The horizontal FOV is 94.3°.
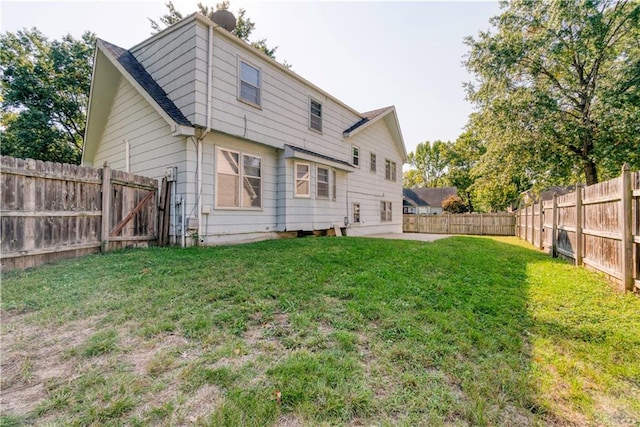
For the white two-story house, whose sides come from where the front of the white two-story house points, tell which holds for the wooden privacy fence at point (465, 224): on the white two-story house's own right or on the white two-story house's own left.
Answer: on the white two-story house's own right

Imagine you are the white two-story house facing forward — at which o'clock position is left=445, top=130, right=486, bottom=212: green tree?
The green tree is roughly at 3 o'clock from the white two-story house.

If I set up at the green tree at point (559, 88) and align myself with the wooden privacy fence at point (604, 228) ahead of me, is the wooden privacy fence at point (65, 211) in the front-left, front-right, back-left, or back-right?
front-right

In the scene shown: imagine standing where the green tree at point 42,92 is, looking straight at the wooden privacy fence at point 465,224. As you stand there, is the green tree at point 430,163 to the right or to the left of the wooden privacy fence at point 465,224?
left

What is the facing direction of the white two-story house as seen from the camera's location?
facing away from the viewer and to the left of the viewer

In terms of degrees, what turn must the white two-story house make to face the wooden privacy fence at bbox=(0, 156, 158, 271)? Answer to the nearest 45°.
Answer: approximately 90° to its left

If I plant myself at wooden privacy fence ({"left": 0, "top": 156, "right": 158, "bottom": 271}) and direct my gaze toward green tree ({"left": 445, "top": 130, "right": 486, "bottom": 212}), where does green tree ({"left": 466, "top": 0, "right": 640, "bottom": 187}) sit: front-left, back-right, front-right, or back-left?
front-right

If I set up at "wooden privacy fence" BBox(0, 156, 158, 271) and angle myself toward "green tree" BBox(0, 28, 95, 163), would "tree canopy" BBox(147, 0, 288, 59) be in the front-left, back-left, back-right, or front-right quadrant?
front-right

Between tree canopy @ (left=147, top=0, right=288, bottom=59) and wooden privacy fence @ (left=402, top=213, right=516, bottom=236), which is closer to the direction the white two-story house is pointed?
the tree canopy

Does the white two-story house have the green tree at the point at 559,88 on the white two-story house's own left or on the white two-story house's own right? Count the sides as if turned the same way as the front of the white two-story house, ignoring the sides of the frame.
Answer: on the white two-story house's own right

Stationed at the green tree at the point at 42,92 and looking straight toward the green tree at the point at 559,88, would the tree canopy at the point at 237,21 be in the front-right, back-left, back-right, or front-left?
front-left

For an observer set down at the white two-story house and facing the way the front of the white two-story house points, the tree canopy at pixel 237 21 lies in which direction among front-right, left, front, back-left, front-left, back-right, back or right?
front-right

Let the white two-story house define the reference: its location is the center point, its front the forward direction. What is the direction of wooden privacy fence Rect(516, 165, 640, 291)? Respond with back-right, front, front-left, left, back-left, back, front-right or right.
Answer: back
